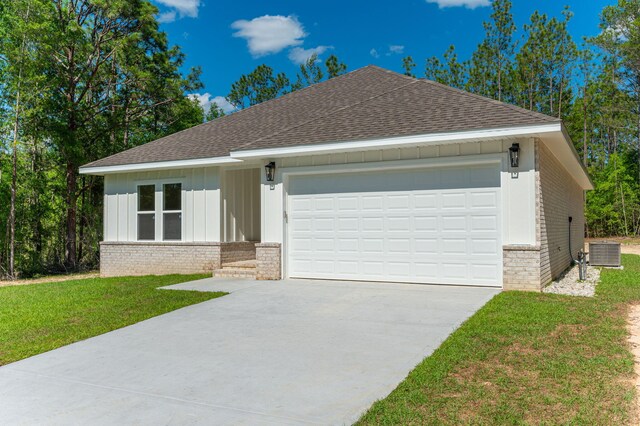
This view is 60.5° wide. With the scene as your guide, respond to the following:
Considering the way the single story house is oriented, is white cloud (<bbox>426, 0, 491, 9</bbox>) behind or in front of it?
behind

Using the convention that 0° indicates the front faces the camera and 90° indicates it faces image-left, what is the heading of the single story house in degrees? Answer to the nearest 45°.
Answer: approximately 45°

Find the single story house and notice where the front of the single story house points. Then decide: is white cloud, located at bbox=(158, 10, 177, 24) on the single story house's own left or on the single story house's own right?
on the single story house's own right

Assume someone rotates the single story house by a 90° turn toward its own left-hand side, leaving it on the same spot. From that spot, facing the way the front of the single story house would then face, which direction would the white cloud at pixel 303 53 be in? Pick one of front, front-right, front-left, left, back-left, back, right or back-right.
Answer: back-left

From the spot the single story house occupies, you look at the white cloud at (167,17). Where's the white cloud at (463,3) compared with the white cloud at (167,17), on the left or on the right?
right

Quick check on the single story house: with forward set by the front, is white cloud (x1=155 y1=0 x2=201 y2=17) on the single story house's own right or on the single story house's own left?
on the single story house's own right

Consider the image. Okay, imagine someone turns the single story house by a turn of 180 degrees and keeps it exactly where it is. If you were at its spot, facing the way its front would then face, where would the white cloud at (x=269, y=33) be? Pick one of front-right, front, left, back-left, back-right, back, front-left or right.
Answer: front-left
